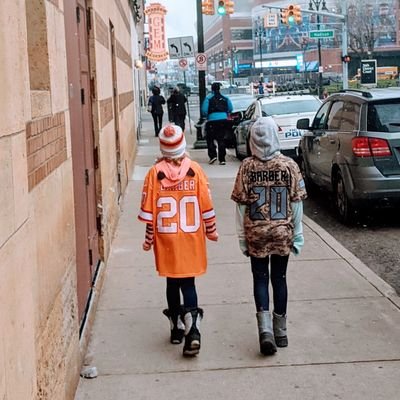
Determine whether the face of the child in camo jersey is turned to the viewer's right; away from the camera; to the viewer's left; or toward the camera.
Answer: away from the camera

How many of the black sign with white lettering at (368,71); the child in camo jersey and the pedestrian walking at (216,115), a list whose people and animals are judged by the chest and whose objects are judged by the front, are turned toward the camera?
1

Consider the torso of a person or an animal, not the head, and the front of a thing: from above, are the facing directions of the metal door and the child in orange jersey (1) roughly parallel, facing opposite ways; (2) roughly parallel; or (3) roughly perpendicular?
roughly perpendicular

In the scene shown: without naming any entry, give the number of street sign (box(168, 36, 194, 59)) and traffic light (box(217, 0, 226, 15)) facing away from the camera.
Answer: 0

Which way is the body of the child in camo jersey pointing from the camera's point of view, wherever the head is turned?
away from the camera

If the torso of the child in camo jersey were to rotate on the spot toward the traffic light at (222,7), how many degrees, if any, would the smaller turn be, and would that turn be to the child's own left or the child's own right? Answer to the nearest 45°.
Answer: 0° — they already face it

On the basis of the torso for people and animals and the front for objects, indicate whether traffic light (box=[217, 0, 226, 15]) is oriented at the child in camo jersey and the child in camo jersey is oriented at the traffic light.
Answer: yes

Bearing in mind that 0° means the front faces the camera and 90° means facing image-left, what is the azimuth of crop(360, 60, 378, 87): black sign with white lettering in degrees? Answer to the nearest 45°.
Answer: approximately 0°

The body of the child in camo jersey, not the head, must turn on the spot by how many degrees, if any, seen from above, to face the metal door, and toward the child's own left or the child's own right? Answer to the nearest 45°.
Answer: approximately 45° to the child's own left

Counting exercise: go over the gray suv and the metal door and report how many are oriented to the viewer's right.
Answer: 1

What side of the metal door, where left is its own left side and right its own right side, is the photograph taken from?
right

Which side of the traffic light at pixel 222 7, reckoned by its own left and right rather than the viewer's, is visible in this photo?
front

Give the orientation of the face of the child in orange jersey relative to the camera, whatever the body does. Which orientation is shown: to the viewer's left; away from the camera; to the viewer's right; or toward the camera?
away from the camera
